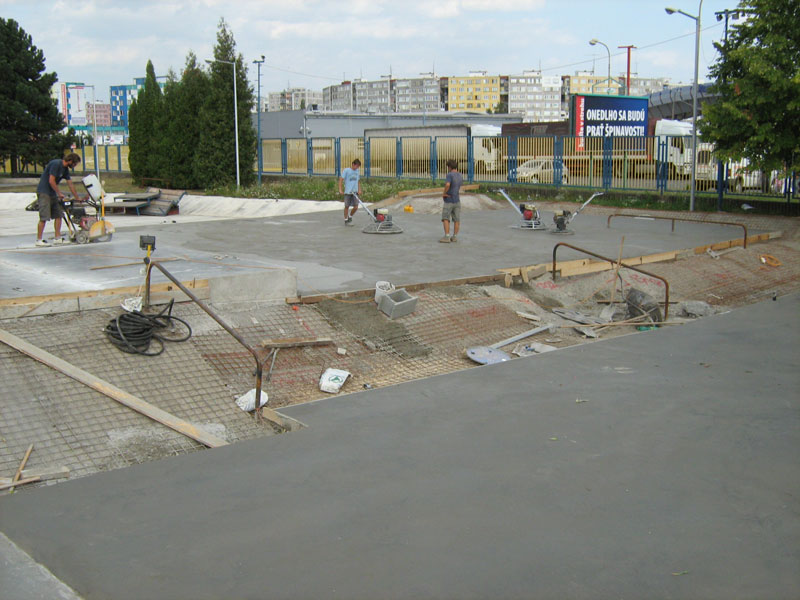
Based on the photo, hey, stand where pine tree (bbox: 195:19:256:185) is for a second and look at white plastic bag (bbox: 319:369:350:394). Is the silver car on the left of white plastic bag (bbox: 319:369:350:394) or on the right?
left

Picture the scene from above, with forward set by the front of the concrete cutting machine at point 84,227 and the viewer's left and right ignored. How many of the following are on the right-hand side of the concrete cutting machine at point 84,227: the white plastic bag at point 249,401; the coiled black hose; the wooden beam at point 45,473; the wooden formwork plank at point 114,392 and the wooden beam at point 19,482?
5

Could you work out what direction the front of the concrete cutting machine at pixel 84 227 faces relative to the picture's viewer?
facing to the right of the viewer

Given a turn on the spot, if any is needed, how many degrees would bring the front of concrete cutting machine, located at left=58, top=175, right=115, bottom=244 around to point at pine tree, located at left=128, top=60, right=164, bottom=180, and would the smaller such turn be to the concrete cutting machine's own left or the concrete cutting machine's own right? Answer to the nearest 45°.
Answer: approximately 90° to the concrete cutting machine's own left

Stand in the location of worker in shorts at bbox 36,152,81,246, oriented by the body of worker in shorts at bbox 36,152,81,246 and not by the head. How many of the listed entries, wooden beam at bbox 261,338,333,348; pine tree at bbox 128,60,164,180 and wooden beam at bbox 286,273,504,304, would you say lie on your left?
1

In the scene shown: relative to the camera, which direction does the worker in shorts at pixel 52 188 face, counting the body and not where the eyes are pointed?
to the viewer's right

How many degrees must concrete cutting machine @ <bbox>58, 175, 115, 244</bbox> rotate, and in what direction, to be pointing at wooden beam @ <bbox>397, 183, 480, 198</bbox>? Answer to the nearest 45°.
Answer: approximately 45° to its left

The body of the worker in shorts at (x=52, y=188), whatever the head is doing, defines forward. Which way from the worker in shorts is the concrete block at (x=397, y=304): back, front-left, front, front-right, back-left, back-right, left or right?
front-right
